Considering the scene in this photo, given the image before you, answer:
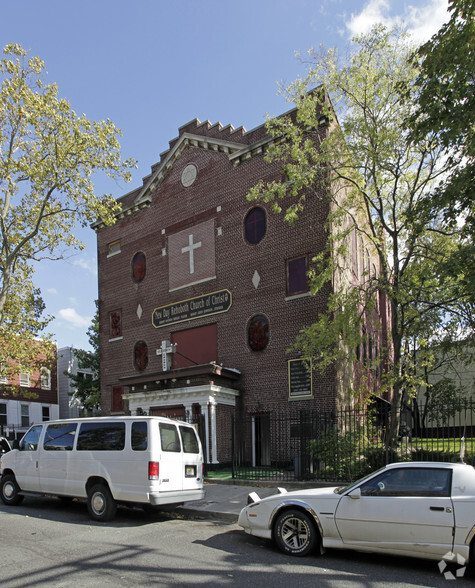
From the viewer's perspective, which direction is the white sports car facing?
to the viewer's left

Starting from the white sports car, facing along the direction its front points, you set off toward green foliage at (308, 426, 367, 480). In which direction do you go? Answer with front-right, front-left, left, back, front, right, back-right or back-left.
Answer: right

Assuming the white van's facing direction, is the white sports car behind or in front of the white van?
behind

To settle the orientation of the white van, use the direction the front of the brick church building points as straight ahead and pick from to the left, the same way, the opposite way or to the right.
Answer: to the right

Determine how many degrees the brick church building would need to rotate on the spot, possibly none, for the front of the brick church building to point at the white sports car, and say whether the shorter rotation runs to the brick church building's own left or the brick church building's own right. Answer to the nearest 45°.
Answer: approximately 45° to the brick church building's own left

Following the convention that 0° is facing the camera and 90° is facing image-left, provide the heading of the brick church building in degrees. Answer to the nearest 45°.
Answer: approximately 45°

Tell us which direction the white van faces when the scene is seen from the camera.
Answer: facing away from the viewer and to the left of the viewer

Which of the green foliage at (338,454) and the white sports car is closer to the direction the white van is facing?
the green foliage

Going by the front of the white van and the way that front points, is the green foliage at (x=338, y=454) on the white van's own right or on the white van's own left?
on the white van's own right

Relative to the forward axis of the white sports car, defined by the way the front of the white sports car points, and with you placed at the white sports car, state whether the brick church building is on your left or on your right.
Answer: on your right
